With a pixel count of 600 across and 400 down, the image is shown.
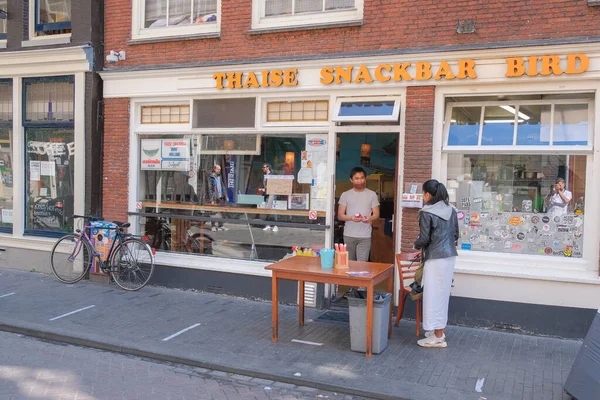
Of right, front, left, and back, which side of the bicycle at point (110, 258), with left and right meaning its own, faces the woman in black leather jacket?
back

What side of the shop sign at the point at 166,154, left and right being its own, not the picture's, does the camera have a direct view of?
front

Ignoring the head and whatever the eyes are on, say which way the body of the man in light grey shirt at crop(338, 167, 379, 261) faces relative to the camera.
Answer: toward the camera

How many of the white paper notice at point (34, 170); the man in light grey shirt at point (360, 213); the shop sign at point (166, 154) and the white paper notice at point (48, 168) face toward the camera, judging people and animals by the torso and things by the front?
4

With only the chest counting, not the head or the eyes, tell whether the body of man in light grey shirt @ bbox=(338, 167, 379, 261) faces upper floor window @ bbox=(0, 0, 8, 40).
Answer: no

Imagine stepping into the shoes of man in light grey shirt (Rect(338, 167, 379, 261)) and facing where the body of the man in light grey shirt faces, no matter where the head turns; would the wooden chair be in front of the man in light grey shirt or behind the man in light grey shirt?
in front

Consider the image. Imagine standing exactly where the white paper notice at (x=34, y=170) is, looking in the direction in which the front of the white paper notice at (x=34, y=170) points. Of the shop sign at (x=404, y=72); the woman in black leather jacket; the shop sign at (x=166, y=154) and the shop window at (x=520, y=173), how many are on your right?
0

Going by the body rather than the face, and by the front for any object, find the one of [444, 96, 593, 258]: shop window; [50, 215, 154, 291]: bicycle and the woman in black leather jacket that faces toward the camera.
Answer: the shop window

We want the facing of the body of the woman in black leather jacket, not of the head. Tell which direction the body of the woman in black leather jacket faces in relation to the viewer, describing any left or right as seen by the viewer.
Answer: facing away from the viewer and to the left of the viewer

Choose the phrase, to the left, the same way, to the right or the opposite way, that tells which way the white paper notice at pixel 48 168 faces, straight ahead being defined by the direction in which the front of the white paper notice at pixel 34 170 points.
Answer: the same way

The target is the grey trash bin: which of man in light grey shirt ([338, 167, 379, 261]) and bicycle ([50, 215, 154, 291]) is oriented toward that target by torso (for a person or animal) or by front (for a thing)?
the man in light grey shirt

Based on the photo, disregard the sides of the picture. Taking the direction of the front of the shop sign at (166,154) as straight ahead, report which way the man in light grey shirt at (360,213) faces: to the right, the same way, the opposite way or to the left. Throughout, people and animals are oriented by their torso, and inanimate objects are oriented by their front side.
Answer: the same way

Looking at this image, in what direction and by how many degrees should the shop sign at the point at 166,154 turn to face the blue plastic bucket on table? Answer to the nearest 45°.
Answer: approximately 45° to its left

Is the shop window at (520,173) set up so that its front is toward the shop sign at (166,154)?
no

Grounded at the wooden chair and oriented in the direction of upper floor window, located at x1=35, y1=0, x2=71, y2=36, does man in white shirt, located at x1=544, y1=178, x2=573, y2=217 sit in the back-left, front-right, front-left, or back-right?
back-right

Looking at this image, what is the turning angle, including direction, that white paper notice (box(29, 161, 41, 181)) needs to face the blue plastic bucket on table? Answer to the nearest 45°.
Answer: approximately 45° to its left

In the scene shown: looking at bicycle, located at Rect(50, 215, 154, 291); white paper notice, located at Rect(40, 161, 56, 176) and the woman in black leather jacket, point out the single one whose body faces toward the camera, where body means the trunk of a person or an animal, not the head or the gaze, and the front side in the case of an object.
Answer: the white paper notice

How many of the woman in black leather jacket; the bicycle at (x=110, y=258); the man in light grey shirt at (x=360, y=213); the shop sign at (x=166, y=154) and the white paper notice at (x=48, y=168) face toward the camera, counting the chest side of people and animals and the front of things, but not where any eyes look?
3

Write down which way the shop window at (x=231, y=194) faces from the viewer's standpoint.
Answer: facing the viewer
